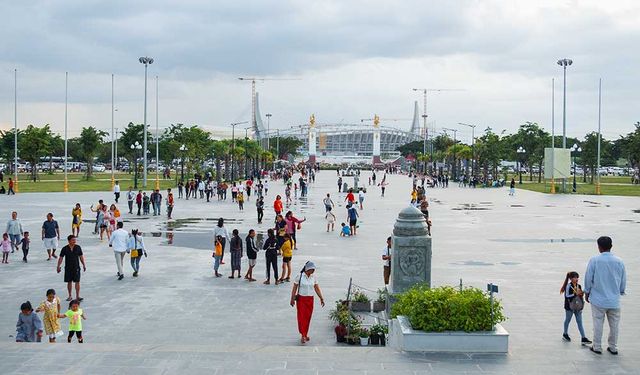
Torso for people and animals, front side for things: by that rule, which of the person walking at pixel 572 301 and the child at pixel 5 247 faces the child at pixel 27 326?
the child at pixel 5 247

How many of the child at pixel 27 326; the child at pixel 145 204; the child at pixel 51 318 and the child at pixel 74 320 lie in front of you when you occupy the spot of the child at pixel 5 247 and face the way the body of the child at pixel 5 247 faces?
3

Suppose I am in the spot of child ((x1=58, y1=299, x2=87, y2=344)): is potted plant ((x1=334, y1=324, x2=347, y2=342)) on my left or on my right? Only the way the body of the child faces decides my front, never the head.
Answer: on my left
